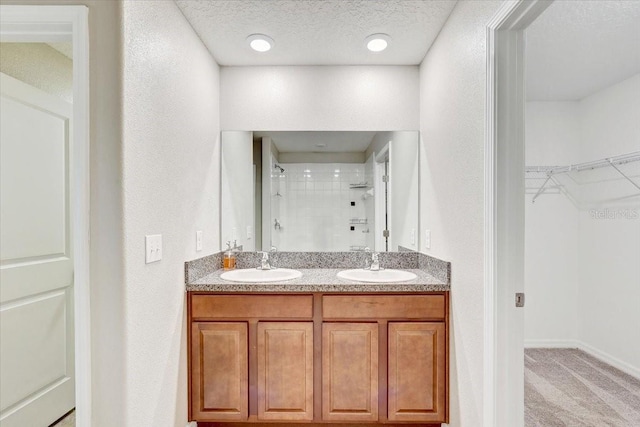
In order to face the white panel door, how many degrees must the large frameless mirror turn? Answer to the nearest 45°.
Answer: approximately 90° to its right

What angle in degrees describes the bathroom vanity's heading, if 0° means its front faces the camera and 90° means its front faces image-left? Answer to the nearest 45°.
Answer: approximately 0°

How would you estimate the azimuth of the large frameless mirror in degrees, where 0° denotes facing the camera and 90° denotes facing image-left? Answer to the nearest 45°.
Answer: approximately 0°

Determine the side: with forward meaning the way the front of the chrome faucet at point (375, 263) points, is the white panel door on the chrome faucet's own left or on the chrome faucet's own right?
on the chrome faucet's own right

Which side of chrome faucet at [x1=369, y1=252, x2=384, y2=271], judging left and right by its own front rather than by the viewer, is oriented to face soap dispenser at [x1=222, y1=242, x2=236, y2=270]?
right
